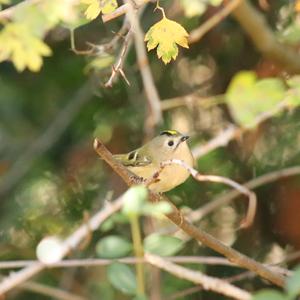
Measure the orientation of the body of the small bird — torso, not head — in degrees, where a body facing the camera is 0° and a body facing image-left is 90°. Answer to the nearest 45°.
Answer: approximately 270°
